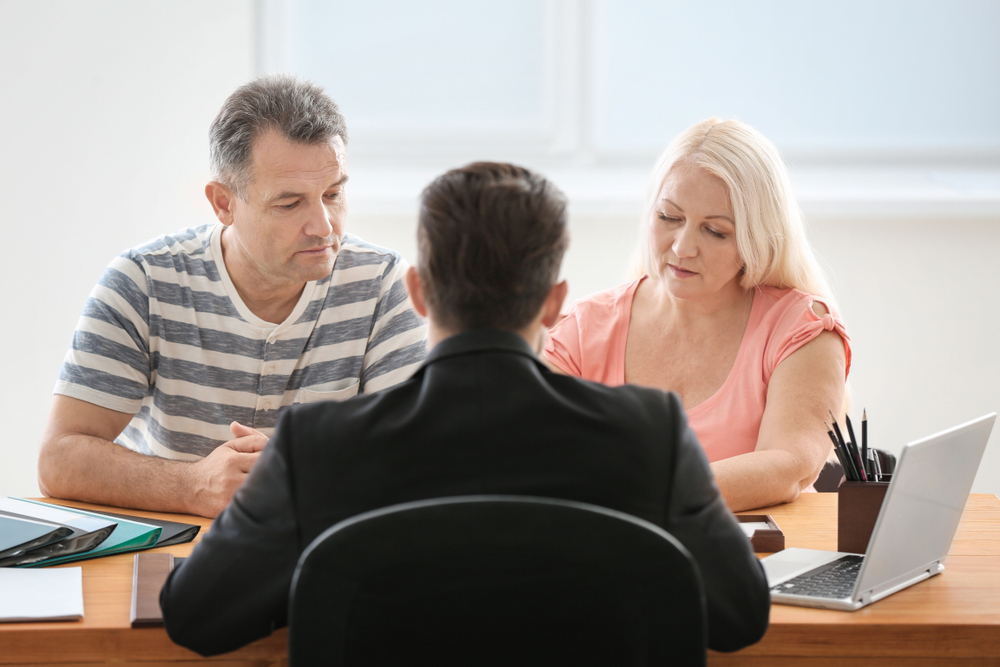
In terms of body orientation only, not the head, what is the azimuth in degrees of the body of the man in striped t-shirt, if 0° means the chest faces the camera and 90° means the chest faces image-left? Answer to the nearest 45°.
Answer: approximately 315°

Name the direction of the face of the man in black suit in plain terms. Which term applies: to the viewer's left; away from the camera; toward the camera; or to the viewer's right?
away from the camera

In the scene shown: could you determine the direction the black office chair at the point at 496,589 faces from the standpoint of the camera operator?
facing away from the viewer

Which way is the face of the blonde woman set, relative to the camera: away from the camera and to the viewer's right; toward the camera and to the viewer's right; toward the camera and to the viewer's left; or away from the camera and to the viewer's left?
toward the camera and to the viewer's left

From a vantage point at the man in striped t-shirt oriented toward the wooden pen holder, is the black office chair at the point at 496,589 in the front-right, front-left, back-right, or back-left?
front-right

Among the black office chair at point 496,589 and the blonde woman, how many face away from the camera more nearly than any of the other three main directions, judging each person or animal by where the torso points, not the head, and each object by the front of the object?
1

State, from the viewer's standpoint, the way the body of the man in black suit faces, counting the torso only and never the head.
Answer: away from the camera

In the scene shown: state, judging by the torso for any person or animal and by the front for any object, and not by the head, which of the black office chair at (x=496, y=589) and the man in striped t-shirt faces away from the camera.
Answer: the black office chair

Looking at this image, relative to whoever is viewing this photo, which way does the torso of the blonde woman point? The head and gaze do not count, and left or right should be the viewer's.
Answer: facing the viewer and to the left of the viewer

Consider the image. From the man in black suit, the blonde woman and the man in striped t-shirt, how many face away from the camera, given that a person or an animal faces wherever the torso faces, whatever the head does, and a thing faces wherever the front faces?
1

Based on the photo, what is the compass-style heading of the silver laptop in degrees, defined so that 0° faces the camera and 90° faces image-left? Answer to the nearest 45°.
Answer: approximately 135°

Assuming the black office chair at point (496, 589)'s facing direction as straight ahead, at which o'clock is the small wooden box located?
The small wooden box is roughly at 1 o'clock from the black office chair.
